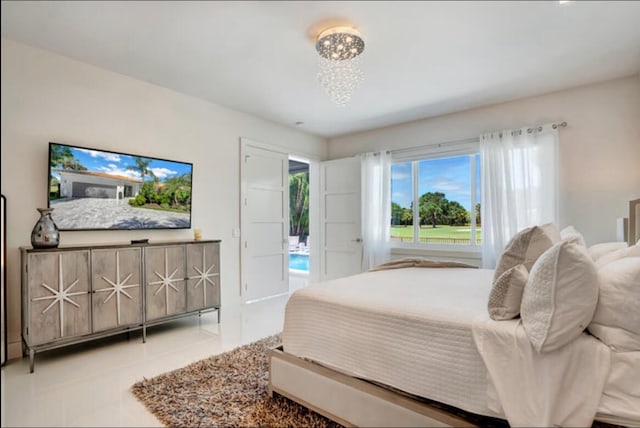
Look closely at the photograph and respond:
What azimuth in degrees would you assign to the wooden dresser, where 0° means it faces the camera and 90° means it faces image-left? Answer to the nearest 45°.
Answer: approximately 315°

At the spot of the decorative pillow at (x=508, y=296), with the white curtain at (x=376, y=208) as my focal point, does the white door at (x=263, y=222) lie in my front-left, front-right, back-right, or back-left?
front-left

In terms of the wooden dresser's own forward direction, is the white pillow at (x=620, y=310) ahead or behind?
ahead

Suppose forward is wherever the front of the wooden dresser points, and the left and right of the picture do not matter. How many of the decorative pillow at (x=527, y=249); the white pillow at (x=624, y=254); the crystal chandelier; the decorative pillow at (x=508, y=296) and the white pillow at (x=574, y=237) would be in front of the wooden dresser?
5

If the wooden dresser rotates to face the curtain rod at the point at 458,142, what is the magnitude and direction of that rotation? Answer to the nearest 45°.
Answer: approximately 45° to its left

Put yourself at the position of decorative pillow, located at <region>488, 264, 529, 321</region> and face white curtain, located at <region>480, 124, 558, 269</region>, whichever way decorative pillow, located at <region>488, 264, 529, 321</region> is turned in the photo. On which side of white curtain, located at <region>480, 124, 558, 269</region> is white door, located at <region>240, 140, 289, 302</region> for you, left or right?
left

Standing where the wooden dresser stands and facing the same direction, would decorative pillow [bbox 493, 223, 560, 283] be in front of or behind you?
in front

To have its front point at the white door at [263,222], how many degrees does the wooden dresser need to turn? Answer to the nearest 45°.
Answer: approximately 90° to its left

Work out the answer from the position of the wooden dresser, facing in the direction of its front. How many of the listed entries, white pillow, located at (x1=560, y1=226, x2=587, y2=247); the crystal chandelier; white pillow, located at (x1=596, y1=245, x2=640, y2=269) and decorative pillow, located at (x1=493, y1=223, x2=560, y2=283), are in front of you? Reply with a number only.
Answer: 4

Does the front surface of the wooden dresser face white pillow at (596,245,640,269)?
yes

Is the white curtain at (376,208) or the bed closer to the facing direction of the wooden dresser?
the bed

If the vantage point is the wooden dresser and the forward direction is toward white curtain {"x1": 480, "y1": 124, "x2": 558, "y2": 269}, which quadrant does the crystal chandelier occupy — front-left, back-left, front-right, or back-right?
front-right

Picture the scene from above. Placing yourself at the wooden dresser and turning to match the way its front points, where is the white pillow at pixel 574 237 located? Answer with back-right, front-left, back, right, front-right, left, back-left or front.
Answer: front

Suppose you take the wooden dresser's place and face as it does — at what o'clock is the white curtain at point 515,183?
The white curtain is roughly at 11 o'clock from the wooden dresser.

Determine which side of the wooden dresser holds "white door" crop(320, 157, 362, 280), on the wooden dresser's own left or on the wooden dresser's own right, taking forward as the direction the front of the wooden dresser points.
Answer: on the wooden dresser's own left

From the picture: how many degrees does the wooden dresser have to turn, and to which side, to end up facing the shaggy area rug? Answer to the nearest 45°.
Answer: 0° — it already faces it

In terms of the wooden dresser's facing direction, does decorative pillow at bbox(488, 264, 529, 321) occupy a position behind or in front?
in front
